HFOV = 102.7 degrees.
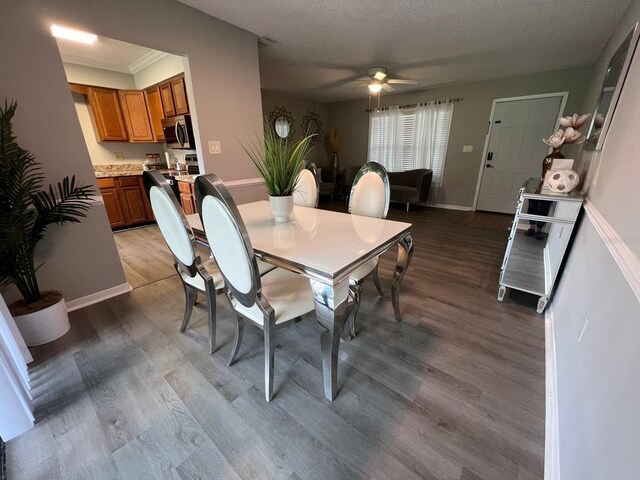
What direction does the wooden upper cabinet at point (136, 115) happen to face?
toward the camera

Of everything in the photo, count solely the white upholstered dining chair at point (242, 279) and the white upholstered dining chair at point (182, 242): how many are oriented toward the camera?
0

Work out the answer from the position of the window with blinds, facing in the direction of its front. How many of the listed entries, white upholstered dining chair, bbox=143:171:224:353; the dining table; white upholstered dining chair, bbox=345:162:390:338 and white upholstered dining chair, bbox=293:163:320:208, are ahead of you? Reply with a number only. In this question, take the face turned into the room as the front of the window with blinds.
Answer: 4

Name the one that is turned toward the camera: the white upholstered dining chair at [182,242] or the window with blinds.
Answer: the window with blinds

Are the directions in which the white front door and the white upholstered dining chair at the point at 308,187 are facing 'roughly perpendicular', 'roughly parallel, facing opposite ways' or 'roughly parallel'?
roughly parallel

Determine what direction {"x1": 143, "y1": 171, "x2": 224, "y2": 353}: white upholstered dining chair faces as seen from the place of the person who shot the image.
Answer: facing away from the viewer and to the right of the viewer

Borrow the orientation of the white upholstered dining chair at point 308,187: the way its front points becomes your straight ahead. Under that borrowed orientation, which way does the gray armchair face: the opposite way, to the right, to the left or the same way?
the same way

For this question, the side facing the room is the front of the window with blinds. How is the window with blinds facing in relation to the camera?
toward the camera

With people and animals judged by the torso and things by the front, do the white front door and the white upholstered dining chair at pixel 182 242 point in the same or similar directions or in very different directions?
very different directions

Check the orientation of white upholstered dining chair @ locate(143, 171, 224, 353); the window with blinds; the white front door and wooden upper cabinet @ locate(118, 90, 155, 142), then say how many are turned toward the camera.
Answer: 3

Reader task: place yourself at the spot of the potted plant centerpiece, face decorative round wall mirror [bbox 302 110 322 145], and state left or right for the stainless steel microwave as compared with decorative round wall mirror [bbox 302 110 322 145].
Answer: left

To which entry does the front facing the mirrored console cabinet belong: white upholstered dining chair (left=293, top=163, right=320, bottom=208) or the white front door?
the white front door

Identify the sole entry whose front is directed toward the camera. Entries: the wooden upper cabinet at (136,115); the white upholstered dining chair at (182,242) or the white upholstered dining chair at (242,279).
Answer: the wooden upper cabinet

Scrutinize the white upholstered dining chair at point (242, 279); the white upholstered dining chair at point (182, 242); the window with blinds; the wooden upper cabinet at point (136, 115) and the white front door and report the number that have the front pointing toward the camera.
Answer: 3

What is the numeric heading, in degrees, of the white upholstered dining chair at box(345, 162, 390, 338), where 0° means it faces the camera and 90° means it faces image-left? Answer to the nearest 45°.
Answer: approximately 45°

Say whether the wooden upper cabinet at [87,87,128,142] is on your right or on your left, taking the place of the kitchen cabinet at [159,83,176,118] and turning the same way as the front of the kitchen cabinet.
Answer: on your right

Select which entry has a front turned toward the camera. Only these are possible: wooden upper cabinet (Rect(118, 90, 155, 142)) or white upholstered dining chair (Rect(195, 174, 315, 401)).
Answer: the wooden upper cabinet

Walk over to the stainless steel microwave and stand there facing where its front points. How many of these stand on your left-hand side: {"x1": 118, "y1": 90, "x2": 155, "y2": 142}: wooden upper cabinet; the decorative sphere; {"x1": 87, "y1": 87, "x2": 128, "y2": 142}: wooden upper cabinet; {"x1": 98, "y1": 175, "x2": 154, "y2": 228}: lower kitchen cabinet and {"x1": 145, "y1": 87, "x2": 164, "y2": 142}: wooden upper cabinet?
1

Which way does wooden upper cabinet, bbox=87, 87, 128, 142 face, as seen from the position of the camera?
facing the viewer and to the right of the viewer
